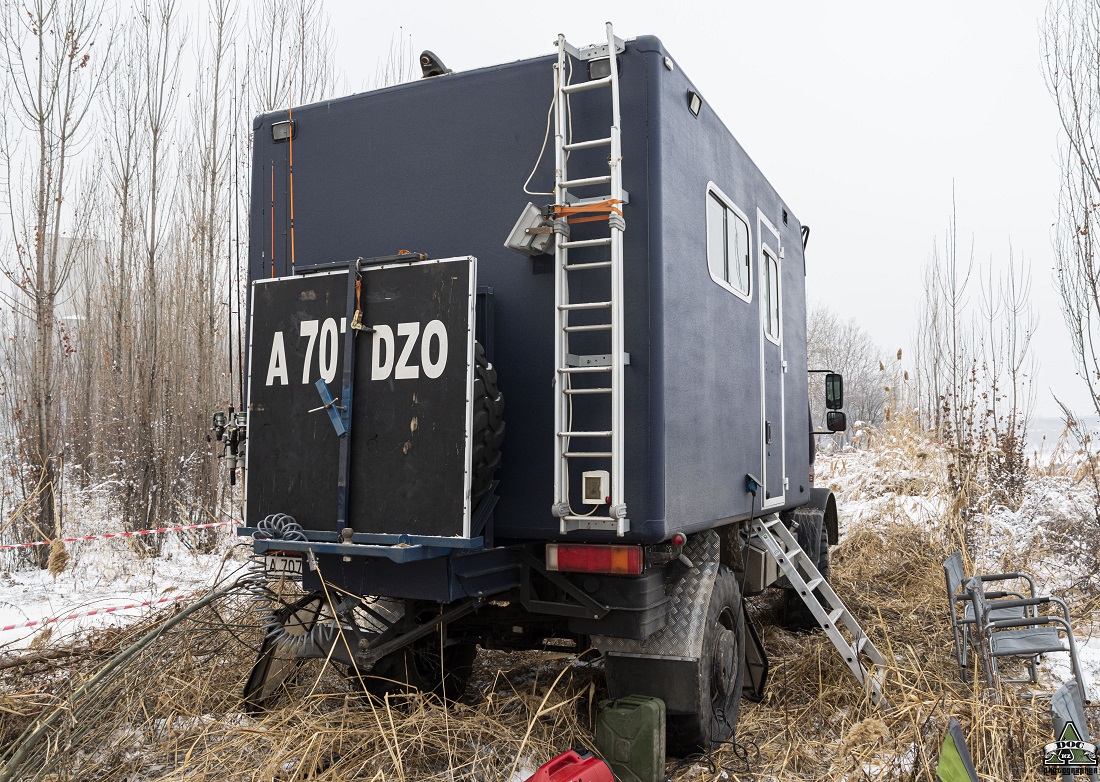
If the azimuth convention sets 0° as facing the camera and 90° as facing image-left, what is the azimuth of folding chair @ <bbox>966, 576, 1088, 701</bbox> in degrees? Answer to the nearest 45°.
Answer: approximately 270°

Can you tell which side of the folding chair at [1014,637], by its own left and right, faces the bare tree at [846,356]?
left

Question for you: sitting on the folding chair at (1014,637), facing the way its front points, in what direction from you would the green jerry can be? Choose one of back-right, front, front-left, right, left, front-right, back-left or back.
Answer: back-right

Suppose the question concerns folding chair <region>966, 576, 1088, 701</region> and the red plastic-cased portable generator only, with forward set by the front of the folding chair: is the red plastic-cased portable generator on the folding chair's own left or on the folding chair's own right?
on the folding chair's own right

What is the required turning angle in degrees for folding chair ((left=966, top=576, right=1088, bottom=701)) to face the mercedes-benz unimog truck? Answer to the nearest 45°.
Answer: approximately 135° to its right
